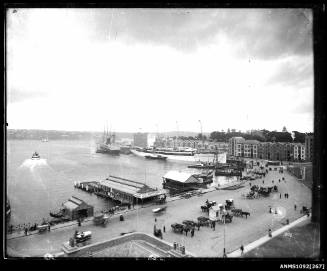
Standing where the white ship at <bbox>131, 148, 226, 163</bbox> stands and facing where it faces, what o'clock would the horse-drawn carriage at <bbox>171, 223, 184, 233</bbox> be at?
The horse-drawn carriage is roughly at 9 o'clock from the white ship.

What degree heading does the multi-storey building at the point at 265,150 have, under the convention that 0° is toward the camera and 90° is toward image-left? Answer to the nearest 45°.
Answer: approximately 45°

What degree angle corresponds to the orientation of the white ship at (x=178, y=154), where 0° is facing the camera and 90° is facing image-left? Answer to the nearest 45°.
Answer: approximately 90°

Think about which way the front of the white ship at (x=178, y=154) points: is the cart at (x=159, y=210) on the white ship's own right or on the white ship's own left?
on the white ship's own left

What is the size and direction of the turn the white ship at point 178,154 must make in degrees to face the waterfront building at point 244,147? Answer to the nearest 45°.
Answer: approximately 135° to its right

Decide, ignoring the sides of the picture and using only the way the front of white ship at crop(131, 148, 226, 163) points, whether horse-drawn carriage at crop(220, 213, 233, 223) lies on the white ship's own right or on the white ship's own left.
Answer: on the white ship's own left

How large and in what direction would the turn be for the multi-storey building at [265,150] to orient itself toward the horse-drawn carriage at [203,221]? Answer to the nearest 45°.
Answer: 0° — it already faces it
